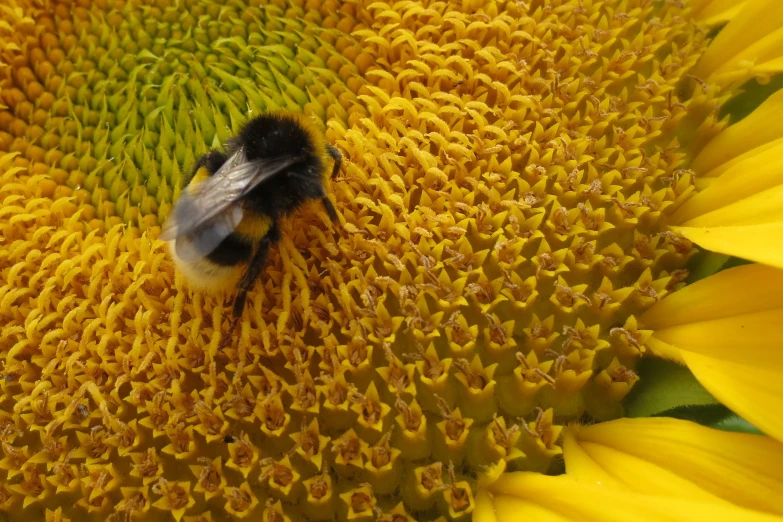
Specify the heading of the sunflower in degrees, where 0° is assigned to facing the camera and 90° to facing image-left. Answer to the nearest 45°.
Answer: approximately 0°
